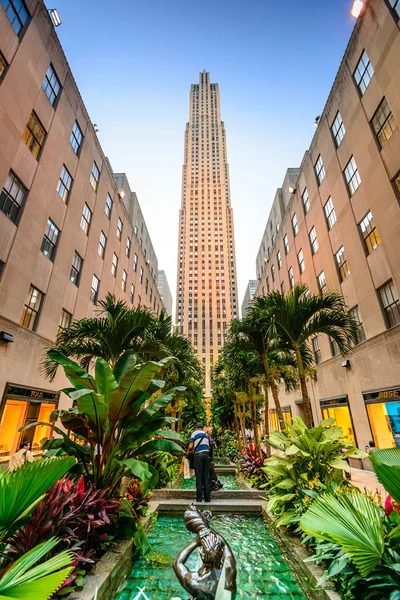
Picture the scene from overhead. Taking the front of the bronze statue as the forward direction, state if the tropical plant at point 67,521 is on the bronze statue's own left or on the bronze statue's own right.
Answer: on the bronze statue's own left

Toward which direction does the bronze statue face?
away from the camera

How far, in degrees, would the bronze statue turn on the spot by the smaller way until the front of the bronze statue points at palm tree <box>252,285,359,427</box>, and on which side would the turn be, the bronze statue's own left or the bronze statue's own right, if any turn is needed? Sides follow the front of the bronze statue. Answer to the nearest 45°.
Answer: approximately 45° to the bronze statue's own right
